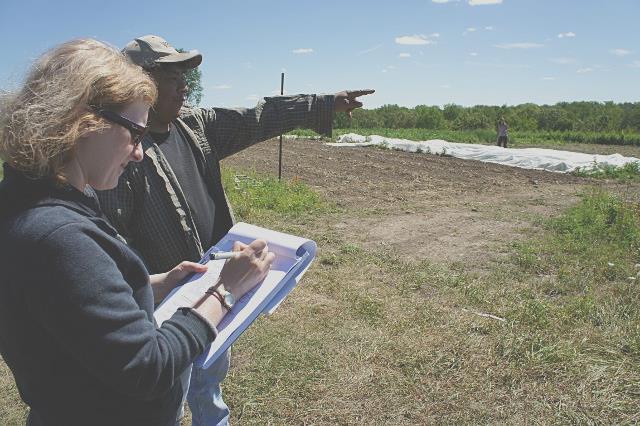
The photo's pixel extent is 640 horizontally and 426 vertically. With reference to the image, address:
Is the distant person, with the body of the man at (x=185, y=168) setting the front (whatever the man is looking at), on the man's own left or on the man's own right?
on the man's own left

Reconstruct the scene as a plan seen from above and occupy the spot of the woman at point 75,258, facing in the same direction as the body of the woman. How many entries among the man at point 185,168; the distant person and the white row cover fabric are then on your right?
0

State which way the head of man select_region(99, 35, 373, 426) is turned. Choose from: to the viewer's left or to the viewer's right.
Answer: to the viewer's right

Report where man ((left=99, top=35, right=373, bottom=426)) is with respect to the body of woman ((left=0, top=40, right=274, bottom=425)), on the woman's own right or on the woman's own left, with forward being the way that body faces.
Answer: on the woman's own left

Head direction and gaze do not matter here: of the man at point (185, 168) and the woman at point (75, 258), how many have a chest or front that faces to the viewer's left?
0

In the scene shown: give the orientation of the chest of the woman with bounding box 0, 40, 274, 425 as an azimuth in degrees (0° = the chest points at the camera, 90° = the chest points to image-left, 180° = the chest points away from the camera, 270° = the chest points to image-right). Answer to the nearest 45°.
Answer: approximately 270°

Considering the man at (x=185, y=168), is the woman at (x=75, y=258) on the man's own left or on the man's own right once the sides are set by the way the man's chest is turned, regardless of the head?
on the man's own right

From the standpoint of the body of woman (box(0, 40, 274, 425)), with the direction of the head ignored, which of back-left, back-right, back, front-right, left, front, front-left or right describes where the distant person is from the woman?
front-left

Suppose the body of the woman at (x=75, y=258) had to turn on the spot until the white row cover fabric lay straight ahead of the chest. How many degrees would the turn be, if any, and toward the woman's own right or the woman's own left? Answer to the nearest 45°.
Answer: approximately 45° to the woman's own left
